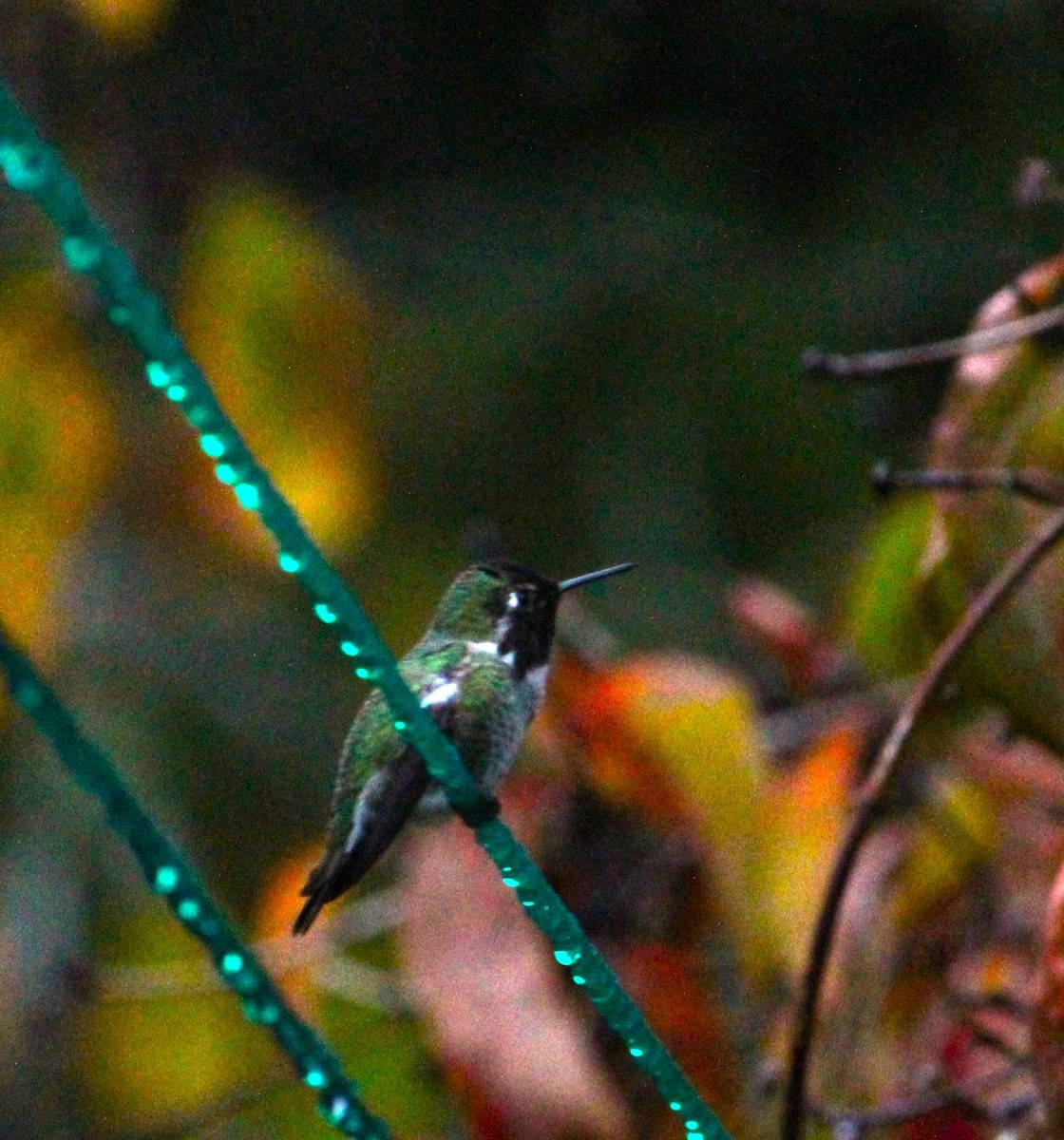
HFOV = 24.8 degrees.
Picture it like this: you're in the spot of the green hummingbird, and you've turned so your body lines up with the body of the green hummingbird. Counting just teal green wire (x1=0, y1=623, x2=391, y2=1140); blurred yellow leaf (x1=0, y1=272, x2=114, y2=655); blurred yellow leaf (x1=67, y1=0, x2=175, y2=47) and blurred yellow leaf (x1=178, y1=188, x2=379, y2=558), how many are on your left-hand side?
3

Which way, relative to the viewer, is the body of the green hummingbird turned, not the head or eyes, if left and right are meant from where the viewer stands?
facing to the right of the viewer

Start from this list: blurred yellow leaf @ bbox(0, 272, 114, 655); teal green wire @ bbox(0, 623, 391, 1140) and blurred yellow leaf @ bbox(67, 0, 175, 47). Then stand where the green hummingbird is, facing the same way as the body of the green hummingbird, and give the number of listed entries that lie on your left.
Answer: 2

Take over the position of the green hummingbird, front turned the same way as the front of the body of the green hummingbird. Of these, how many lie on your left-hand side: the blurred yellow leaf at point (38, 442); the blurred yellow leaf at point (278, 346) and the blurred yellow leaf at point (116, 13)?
3

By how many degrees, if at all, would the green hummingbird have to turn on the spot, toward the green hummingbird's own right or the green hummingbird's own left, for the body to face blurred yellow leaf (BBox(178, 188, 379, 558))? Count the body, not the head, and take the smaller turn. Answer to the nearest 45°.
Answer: approximately 90° to the green hummingbird's own left

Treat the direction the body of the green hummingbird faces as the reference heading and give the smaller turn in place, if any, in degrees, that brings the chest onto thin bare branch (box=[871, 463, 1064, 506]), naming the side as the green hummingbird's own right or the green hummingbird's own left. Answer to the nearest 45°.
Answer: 0° — it already faces it

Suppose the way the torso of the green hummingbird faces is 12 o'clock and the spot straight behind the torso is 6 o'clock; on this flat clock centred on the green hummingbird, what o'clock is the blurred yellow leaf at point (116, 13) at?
The blurred yellow leaf is roughly at 9 o'clock from the green hummingbird.
